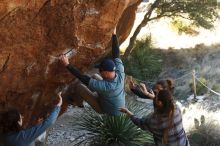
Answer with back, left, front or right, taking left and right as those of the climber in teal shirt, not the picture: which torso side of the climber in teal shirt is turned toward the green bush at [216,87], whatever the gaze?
right

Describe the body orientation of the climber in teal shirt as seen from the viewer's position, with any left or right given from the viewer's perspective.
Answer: facing away from the viewer and to the left of the viewer

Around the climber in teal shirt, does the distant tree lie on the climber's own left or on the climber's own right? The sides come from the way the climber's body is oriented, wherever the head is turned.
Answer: on the climber's own right

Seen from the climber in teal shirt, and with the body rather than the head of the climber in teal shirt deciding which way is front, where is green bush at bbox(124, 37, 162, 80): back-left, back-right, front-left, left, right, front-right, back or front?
front-right
